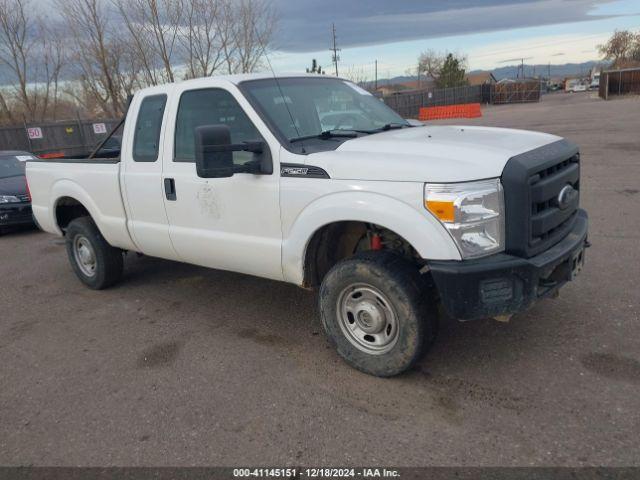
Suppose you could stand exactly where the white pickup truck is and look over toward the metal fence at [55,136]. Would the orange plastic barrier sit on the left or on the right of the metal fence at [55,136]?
right

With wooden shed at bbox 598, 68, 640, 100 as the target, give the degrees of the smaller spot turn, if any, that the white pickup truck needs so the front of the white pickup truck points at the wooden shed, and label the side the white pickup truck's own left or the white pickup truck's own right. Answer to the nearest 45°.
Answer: approximately 90° to the white pickup truck's own left

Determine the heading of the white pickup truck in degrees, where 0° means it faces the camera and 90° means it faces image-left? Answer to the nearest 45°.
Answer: approximately 315°

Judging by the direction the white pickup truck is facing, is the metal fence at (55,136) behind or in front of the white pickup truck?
behind

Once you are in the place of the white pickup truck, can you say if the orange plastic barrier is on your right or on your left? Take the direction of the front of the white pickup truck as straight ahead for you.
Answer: on your left
